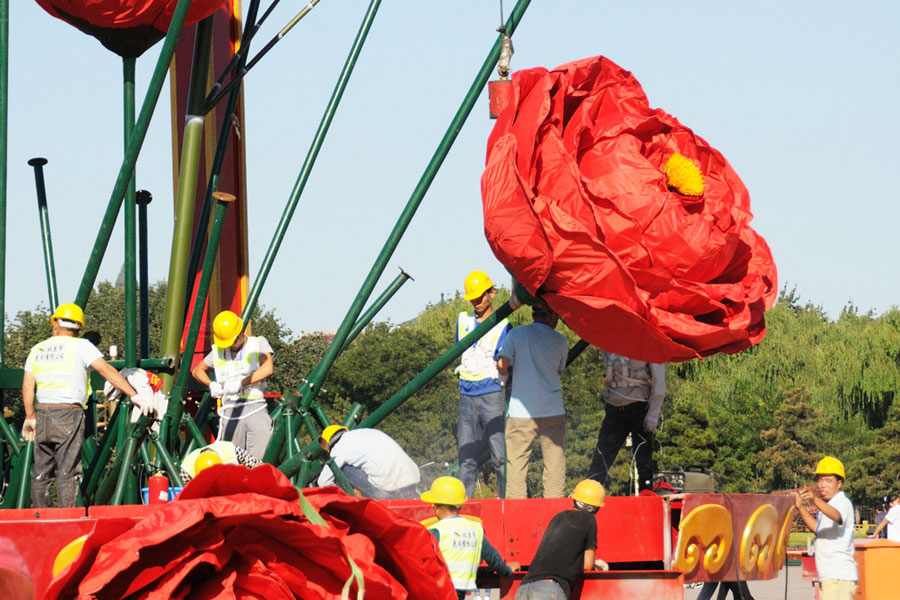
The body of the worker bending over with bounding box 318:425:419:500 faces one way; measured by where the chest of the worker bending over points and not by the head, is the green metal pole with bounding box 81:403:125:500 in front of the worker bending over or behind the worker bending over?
in front

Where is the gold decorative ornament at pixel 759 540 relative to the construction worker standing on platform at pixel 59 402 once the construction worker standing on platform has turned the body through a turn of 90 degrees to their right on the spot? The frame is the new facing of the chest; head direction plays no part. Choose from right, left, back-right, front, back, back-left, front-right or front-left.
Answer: front

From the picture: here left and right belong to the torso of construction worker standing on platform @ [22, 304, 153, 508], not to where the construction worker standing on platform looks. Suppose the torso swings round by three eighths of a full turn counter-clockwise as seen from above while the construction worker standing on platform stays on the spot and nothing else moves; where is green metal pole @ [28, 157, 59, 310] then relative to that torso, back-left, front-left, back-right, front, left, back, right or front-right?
back-right

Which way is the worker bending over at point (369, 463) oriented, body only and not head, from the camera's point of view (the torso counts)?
to the viewer's left

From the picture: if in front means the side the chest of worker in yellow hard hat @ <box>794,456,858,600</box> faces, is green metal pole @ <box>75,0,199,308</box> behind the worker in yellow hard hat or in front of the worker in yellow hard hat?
in front

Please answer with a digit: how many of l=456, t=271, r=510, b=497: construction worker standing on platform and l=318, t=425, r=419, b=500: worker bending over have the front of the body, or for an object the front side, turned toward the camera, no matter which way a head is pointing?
1

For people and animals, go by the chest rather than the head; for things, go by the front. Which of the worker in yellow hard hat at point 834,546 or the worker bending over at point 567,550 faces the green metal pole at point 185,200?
the worker in yellow hard hat

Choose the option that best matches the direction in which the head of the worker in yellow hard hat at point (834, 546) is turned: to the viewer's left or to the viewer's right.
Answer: to the viewer's left
